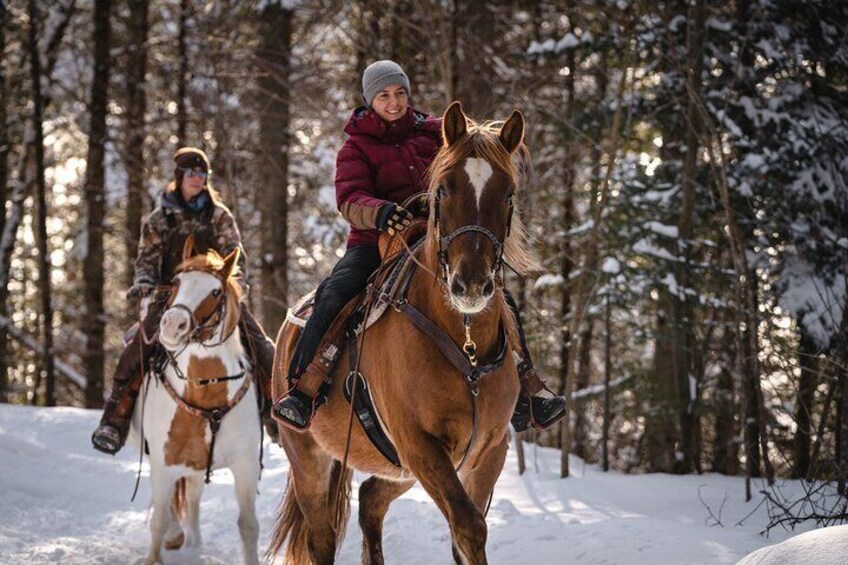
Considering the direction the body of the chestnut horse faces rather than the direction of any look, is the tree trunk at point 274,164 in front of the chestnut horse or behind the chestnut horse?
behind

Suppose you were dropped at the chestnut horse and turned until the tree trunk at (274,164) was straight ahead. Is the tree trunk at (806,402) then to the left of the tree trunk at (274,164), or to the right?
right

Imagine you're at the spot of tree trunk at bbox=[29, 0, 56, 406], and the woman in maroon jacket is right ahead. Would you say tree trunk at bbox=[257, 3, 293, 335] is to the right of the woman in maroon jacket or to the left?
left

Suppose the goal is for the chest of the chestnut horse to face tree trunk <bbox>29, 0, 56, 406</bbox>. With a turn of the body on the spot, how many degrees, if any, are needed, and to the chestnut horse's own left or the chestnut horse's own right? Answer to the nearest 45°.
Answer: approximately 180°

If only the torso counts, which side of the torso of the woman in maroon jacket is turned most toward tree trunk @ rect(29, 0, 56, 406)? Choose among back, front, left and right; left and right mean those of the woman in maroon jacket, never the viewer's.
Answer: back

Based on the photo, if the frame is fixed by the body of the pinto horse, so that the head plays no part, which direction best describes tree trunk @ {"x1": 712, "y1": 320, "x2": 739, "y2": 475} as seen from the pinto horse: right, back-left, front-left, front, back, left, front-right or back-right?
back-left

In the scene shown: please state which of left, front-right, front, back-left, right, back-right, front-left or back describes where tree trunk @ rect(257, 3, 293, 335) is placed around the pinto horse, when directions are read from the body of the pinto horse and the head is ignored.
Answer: back

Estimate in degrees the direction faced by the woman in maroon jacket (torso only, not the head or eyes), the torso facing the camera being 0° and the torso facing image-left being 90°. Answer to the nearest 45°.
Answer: approximately 315°

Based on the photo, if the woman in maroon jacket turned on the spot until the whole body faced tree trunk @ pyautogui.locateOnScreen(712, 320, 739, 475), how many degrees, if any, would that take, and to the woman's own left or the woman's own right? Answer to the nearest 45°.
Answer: approximately 90° to the woman's own left

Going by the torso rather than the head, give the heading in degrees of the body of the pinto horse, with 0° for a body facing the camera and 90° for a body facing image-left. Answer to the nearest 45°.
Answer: approximately 0°

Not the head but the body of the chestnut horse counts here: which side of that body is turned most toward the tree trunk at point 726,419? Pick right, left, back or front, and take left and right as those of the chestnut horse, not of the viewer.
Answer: left
